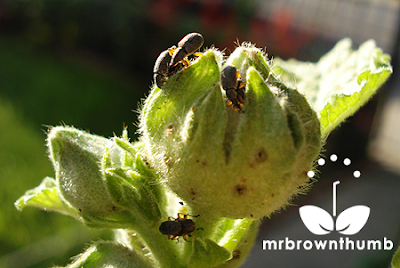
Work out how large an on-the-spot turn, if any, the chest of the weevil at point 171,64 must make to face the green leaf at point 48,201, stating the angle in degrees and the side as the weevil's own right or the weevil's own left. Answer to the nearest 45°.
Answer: approximately 45° to the weevil's own right

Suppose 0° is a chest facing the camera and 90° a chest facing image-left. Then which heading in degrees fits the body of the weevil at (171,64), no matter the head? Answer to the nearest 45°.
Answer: approximately 90°

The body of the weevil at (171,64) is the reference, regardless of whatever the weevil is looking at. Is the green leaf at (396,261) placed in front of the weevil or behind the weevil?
behind
